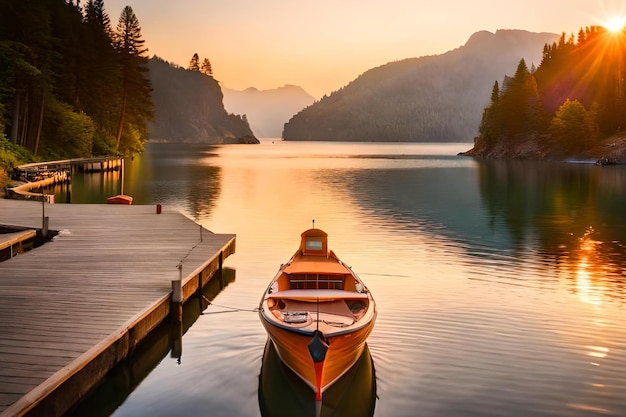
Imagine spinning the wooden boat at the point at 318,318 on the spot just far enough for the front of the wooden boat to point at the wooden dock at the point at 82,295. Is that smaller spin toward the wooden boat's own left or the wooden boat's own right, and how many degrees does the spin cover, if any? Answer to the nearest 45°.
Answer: approximately 135° to the wooden boat's own right

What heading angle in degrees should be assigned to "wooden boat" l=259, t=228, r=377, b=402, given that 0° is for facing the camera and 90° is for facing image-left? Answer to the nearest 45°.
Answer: approximately 0°
